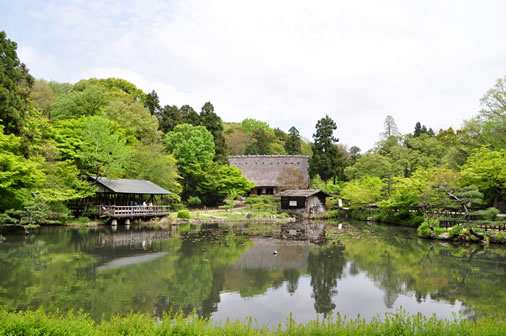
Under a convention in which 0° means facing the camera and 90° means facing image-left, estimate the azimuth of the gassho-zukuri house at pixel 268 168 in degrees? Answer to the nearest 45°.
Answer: approximately 0°

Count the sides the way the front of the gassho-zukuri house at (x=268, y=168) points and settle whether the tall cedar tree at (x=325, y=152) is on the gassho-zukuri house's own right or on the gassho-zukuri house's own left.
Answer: on the gassho-zukuri house's own left

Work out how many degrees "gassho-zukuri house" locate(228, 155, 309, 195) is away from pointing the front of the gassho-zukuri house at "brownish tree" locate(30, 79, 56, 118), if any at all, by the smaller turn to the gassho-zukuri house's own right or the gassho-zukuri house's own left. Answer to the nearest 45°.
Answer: approximately 45° to the gassho-zukuri house's own right

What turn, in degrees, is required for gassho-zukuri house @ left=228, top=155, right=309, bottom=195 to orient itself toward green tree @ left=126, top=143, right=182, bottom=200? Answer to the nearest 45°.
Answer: approximately 45° to its right

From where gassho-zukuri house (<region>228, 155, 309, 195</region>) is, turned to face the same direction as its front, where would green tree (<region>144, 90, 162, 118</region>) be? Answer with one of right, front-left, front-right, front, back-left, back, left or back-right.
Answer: right

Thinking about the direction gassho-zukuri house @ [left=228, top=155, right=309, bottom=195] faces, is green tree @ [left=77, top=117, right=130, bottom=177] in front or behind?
in front

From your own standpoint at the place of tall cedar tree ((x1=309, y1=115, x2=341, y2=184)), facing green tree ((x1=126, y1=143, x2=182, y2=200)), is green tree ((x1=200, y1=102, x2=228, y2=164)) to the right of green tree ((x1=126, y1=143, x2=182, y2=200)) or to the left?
right
